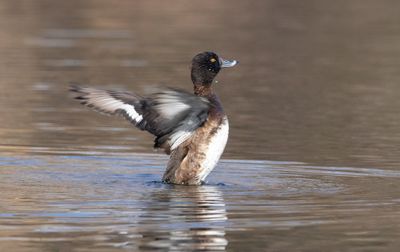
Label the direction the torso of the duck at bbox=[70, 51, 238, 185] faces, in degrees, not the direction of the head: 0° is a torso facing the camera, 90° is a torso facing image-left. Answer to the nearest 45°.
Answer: approximately 270°
